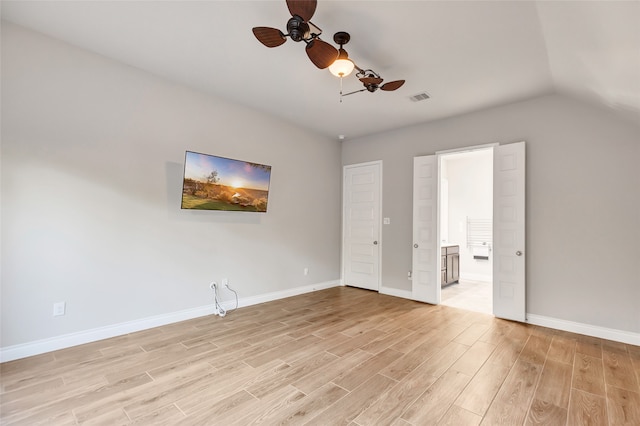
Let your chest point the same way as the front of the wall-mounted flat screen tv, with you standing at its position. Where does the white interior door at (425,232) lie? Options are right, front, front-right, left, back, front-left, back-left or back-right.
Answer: front-left

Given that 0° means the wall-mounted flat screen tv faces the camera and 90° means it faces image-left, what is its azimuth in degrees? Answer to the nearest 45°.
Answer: approximately 315°

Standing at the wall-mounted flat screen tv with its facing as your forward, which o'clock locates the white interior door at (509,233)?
The white interior door is roughly at 11 o'clock from the wall-mounted flat screen tv.

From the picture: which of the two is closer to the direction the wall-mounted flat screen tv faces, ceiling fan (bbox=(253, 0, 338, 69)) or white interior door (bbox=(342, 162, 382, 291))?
the ceiling fan

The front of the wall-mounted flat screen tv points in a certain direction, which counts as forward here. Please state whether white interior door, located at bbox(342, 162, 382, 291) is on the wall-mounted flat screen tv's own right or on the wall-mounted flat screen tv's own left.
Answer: on the wall-mounted flat screen tv's own left

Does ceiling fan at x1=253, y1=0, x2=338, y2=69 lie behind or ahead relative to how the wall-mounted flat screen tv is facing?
ahead
